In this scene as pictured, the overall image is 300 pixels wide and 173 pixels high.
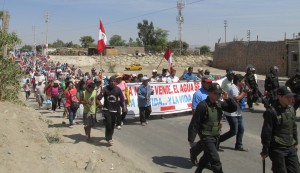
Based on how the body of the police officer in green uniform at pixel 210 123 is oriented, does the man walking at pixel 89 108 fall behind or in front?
behind

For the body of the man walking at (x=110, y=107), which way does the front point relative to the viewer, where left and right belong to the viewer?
facing the viewer

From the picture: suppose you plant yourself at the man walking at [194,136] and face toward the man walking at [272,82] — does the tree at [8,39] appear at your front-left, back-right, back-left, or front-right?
front-left
